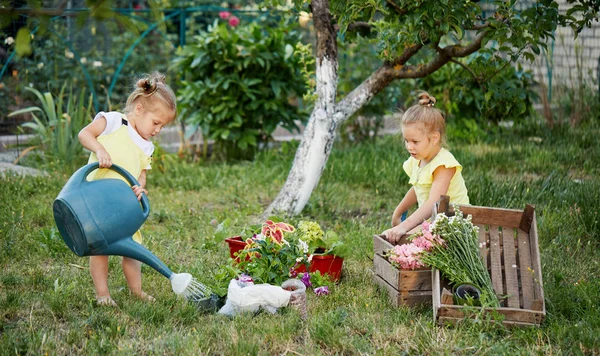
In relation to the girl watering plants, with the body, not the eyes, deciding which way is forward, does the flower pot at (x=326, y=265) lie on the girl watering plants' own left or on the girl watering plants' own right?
on the girl watering plants' own left

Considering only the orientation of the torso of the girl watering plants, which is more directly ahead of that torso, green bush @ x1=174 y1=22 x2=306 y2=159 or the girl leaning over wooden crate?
the girl leaning over wooden crate

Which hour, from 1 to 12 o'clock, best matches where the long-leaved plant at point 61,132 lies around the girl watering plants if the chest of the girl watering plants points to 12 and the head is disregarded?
The long-leaved plant is roughly at 7 o'clock from the girl watering plants.

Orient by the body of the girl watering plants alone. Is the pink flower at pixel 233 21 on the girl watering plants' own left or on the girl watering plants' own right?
on the girl watering plants' own left

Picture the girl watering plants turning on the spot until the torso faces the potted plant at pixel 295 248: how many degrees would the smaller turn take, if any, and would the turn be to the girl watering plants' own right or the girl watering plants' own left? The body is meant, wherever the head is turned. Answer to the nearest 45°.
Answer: approximately 45° to the girl watering plants' own left
